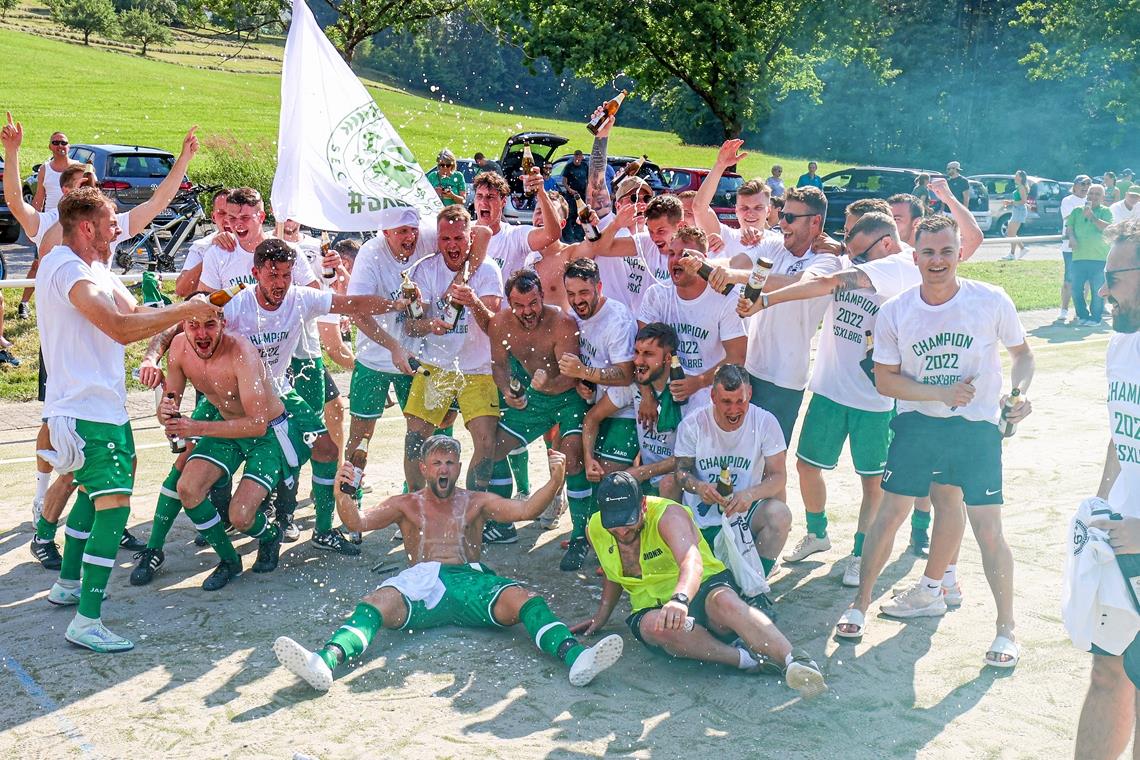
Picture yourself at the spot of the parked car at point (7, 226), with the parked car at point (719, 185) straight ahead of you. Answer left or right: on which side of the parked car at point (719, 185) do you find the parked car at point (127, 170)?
left

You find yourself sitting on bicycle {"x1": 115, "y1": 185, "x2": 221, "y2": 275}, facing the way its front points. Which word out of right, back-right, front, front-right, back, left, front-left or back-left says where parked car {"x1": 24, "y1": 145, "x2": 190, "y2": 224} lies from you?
left

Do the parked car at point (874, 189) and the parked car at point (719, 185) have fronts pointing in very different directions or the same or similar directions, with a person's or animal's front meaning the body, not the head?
same or similar directions

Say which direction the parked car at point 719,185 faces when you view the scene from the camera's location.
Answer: facing away from the viewer and to the left of the viewer

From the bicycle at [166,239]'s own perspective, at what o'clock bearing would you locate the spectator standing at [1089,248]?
The spectator standing is roughly at 1 o'clock from the bicycle.

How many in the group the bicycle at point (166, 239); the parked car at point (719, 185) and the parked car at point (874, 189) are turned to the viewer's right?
1

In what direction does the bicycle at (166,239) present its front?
to the viewer's right

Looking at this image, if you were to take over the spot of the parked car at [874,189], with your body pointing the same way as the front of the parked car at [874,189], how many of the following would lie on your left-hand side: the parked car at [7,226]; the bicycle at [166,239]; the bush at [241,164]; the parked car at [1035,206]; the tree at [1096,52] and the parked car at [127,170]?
4

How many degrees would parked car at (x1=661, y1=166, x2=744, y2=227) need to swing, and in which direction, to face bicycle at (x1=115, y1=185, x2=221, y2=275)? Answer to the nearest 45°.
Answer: approximately 90° to its left

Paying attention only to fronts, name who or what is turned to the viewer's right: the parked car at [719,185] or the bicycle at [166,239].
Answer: the bicycle

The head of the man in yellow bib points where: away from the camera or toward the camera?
toward the camera

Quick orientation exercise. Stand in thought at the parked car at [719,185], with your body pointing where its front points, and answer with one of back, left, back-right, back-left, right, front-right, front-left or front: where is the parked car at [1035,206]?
right

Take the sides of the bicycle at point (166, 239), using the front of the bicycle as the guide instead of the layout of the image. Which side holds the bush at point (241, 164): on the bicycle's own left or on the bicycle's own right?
on the bicycle's own left

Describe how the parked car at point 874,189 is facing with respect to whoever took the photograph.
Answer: facing away from the viewer and to the left of the viewer

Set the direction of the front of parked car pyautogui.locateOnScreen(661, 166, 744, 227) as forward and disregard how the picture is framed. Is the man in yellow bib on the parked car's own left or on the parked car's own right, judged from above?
on the parked car's own left
